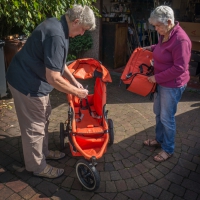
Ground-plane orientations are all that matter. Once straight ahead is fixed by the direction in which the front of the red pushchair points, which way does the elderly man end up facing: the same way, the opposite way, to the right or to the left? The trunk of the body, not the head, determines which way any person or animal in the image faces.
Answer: to the left

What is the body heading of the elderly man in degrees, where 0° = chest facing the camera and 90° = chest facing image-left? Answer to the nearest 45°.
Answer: approximately 270°

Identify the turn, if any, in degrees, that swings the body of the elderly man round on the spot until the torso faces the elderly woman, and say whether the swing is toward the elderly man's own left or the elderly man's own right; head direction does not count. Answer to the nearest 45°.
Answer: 0° — they already face them

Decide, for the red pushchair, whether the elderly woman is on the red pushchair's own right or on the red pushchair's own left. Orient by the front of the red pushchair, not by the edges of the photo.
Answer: on the red pushchair's own left

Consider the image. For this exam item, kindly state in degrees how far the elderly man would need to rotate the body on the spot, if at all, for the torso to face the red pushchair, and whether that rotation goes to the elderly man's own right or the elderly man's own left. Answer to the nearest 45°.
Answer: approximately 45° to the elderly man's own left

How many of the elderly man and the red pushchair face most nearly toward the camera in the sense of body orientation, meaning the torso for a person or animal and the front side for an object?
1

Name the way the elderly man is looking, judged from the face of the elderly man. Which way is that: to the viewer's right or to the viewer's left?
to the viewer's right

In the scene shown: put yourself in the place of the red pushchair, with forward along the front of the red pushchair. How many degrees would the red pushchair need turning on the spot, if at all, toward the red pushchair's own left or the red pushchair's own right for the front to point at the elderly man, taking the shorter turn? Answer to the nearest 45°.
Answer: approximately 45° to the red pushchair's own right
